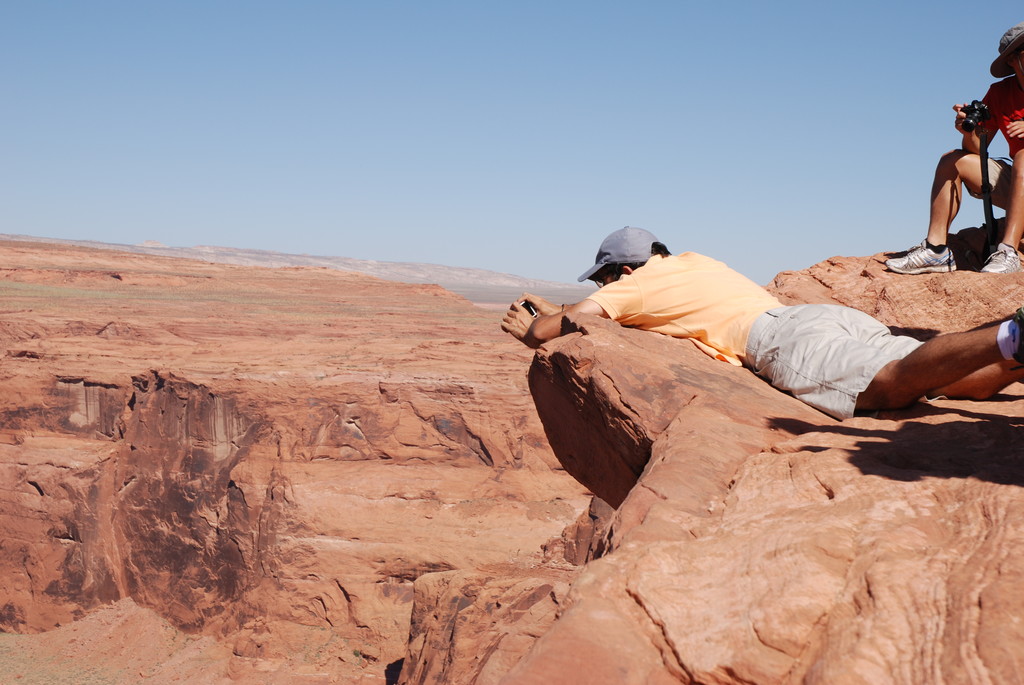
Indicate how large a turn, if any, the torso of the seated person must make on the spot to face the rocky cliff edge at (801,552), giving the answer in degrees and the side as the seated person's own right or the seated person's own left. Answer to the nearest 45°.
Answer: approximately 45° to the seated person's own left

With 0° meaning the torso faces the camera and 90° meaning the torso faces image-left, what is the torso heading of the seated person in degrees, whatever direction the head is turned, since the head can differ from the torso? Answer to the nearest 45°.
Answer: approximately 45°
